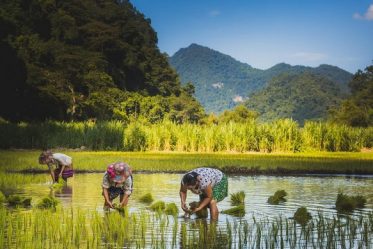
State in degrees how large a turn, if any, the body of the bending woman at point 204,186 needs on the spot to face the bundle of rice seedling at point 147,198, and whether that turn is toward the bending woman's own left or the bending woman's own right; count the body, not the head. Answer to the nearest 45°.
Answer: approximately 90° to the bending woman's own right

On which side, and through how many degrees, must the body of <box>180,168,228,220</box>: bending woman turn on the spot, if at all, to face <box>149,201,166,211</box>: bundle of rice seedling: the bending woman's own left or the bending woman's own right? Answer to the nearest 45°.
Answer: approximately 90° to the bending woman's own right

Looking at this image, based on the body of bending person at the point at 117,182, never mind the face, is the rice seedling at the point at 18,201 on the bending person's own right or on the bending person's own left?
on the bending person's own right

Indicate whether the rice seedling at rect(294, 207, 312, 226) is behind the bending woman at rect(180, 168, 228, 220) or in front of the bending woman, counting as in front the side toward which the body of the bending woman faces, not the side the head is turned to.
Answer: behind

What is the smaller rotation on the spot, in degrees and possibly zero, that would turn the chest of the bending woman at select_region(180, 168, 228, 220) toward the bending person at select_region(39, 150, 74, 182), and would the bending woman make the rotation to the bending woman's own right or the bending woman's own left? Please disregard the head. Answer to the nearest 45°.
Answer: approximately 90° to the bending woman's own right

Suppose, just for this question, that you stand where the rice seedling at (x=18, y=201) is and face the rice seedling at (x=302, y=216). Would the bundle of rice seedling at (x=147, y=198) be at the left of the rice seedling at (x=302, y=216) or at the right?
left

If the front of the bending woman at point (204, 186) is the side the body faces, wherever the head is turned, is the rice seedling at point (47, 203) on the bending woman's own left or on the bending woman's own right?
on the bending woman's own right

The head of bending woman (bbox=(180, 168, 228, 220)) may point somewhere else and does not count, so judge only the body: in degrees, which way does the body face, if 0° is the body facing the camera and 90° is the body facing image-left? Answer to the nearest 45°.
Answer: approximately 45°

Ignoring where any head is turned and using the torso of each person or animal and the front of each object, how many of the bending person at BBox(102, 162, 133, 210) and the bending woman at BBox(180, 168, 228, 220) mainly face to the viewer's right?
0

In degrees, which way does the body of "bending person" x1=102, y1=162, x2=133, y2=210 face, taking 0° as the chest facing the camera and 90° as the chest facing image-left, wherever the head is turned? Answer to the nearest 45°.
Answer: approximately 0°
